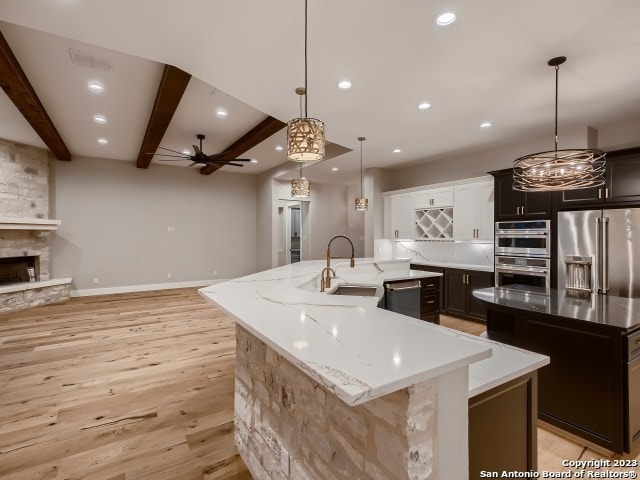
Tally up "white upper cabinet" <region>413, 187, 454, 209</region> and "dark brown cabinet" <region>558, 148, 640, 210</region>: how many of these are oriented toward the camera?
2

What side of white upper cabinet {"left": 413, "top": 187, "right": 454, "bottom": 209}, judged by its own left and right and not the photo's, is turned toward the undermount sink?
front

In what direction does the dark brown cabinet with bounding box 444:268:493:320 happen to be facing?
toward the camera

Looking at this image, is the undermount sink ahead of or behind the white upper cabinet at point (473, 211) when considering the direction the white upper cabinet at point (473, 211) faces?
ahead

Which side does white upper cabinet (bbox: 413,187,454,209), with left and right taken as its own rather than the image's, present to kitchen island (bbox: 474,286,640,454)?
front

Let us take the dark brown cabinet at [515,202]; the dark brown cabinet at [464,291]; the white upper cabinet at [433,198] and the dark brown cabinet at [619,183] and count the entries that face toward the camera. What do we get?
4

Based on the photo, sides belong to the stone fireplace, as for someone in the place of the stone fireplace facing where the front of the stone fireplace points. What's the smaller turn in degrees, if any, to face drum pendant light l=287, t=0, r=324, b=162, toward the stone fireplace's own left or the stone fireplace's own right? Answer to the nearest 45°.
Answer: approximately 45° to the stone fireplace's own right

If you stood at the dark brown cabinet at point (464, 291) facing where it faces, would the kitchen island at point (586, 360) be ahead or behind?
ahead

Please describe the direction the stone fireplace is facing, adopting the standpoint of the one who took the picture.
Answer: facing the viewer and to the right of the viewer

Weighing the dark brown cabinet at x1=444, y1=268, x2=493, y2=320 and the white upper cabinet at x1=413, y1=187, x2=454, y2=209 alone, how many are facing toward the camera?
2

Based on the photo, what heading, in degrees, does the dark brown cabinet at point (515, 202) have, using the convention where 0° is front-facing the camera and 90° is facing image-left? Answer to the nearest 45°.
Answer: approximately 0°

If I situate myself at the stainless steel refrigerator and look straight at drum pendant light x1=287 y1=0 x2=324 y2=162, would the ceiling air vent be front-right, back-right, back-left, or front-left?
front-right

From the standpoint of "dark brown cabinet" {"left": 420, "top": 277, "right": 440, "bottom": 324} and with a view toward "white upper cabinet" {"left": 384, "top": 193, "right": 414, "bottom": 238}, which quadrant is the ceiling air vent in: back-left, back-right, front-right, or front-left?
back-left

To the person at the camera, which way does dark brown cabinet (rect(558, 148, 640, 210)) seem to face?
facing the viewer

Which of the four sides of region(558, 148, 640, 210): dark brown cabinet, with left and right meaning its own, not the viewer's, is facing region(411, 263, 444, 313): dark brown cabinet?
right

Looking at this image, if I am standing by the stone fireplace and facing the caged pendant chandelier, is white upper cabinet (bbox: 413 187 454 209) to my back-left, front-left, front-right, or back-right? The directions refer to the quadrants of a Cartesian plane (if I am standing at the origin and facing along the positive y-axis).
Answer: front-left

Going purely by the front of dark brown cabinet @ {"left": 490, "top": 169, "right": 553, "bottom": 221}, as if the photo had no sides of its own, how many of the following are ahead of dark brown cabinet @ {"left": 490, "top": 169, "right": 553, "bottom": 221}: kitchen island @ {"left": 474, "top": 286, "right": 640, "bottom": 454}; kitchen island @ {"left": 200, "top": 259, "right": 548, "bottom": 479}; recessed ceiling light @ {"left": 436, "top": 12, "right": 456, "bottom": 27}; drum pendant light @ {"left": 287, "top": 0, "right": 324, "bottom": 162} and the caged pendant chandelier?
5

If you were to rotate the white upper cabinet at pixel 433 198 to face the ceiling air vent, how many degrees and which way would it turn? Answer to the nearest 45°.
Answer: approximately 45° to its right
